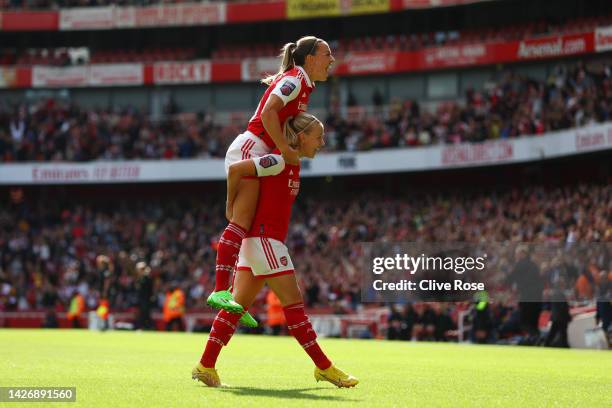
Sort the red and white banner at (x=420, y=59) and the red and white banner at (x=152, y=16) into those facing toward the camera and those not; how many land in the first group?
2

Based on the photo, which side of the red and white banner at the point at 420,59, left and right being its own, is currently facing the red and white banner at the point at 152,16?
right

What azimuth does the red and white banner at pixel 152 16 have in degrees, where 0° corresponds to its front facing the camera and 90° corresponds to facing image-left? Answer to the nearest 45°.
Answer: approximately 0°

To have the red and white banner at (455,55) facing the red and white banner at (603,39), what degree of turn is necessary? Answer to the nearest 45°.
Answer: approximately 45° to its left

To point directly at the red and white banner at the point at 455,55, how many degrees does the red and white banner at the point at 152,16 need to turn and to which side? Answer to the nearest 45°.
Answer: approximately 45° to its left
